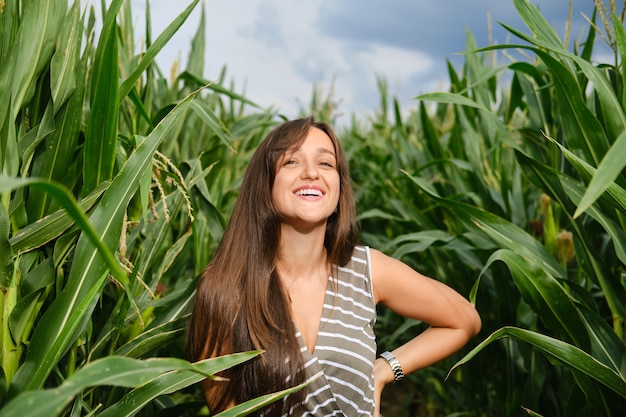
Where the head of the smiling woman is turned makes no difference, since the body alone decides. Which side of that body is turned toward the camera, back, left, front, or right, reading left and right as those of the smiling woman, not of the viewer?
front

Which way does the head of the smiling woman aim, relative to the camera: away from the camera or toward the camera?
toward the camera
